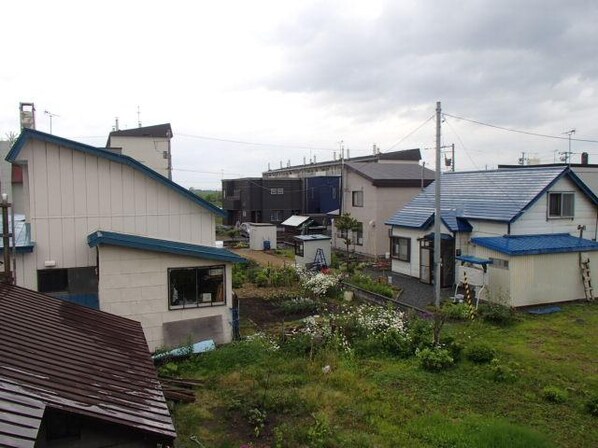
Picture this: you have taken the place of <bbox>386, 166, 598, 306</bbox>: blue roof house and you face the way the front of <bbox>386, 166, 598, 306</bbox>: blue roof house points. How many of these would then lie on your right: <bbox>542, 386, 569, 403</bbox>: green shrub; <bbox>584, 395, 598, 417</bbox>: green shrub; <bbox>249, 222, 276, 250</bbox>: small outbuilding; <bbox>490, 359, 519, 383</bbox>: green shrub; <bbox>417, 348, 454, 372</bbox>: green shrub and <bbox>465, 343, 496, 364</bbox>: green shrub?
1

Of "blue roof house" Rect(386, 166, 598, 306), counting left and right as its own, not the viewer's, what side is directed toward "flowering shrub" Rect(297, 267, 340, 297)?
front

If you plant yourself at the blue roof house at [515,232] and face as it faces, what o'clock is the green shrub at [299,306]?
The green shrub is roughly at 12 o'clock from the blue roof house.

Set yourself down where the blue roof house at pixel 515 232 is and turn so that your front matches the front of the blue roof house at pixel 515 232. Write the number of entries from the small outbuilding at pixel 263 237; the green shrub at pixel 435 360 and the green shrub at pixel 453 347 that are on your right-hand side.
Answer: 1

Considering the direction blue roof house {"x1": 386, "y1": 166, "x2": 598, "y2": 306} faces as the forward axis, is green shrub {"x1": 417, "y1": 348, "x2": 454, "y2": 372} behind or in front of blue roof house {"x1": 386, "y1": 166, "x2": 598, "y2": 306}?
in front

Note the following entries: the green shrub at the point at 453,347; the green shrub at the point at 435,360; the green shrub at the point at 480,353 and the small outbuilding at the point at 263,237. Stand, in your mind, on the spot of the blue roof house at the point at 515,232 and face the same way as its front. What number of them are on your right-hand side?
1

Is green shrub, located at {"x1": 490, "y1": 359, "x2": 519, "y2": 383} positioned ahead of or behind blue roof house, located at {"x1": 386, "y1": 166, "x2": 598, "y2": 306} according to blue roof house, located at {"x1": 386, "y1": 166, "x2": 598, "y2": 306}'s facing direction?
ahead

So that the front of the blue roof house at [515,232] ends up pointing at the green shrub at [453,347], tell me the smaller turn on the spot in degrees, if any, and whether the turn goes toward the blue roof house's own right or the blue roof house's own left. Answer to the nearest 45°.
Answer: approximately 45° to the blue roof house's own left

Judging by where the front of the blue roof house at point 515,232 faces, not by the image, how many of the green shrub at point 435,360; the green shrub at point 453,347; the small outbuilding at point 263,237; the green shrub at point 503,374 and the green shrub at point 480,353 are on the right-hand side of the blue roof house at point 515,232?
1

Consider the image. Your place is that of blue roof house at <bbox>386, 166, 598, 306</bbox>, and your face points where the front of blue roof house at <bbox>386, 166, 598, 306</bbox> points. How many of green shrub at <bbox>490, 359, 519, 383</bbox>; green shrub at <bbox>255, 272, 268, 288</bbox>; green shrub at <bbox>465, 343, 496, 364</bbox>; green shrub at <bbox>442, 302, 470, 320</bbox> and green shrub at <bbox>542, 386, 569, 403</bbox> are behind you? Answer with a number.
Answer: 0

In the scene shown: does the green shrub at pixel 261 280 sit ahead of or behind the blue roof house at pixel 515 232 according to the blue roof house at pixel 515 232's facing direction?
ahead

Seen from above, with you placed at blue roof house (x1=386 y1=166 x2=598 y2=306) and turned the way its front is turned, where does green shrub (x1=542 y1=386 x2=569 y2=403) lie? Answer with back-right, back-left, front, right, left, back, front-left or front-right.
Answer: front-left

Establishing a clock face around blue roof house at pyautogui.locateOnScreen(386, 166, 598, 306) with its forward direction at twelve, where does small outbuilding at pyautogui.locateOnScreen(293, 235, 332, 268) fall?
The small outbuilding is roughly at 2 o'clock from the blue roof house.

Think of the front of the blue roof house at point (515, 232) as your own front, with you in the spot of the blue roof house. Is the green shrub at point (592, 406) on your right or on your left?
on your left

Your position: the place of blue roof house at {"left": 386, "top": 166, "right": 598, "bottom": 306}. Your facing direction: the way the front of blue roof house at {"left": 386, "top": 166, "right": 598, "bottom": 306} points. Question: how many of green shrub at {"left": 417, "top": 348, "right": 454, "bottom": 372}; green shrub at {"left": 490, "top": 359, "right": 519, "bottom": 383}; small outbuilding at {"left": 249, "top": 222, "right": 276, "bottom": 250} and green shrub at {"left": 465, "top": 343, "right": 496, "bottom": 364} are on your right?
1

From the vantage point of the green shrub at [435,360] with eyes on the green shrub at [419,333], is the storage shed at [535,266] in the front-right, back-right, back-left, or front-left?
front-right

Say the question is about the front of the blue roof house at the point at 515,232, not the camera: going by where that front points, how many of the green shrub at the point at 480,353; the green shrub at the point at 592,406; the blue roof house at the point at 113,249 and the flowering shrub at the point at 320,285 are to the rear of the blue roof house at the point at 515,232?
0
